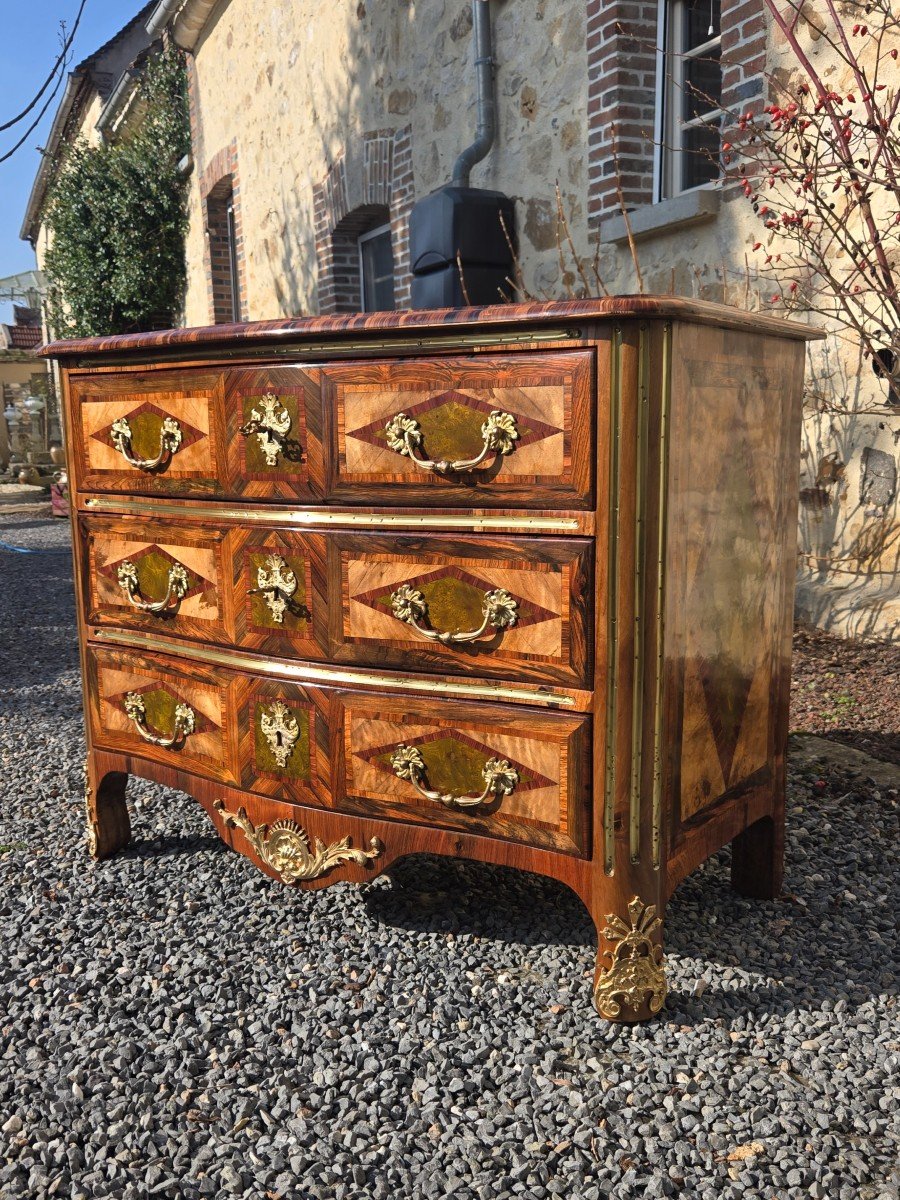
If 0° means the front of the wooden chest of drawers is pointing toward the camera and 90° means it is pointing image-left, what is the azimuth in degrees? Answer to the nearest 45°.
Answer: approximately 45°

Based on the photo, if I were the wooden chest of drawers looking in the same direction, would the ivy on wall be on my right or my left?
on my right
